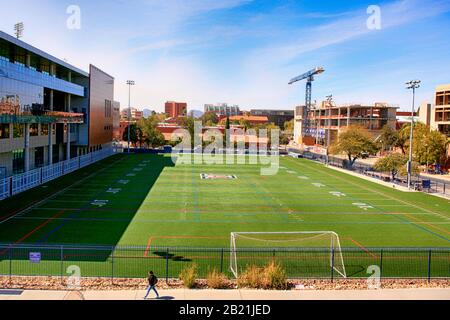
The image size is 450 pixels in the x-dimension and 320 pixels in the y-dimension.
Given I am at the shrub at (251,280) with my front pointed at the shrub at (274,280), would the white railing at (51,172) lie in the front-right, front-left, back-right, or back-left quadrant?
back-left

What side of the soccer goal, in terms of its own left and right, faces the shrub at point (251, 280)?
back

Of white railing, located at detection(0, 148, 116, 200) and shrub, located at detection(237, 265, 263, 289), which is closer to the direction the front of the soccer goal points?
the white railing

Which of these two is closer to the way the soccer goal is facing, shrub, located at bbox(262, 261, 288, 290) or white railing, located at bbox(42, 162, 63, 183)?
the white railing

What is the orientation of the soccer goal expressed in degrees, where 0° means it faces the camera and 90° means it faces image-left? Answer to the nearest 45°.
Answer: approximately 180°

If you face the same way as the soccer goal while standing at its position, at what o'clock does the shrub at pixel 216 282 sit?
The shrub is roughly at 7 o'clock from the soccer goal.

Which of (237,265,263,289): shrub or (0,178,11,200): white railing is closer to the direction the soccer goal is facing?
the white railing

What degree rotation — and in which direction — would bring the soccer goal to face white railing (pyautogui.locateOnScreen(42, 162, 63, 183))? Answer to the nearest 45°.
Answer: approximately 45° to its left

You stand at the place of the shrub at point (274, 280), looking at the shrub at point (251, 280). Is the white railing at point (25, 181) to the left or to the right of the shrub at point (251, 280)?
right

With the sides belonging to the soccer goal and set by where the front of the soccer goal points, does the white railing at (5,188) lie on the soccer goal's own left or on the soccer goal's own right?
on the soccer goal's own left

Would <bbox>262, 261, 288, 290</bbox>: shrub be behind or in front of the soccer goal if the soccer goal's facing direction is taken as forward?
behind

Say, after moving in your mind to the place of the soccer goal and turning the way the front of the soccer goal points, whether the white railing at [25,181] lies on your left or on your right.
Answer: on your left

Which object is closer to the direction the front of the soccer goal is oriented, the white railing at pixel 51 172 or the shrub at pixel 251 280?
the white railing

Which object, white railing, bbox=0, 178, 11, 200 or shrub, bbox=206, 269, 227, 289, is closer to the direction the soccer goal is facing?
the white railing

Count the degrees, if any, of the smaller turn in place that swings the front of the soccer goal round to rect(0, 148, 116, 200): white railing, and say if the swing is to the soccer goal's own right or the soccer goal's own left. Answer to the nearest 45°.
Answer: approximately 45° to the soccer goal's own left
